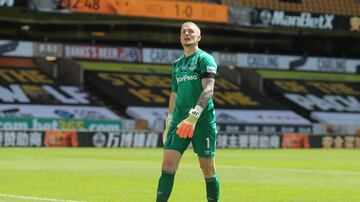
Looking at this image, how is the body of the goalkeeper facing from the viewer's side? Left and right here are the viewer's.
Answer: facing the viewer and to the left of the viewer
